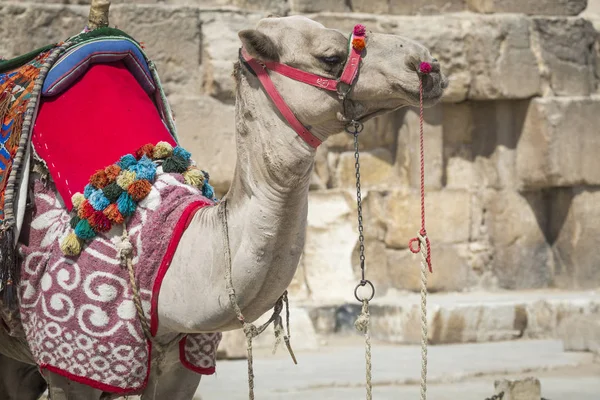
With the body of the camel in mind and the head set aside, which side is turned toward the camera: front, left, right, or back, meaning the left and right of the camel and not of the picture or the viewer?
right

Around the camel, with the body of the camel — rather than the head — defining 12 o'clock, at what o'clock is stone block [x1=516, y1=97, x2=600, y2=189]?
The stone block is roughly at 10 o'clock from the camel.

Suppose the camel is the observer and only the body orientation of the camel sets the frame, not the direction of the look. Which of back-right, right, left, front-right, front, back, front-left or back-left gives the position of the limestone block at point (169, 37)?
left

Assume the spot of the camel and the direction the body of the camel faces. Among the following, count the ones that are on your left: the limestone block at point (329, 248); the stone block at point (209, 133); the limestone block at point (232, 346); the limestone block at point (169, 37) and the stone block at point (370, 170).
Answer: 5

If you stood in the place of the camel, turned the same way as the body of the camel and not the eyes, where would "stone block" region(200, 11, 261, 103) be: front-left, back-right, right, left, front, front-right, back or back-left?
left

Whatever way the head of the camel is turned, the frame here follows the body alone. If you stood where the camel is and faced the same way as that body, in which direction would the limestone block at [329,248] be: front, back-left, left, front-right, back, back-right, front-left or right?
left

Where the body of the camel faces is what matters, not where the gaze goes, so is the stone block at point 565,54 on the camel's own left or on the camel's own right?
on the camel's own left

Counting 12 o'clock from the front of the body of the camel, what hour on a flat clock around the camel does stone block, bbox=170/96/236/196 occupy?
The stone block is roughly at 9 o'clock from the camel.

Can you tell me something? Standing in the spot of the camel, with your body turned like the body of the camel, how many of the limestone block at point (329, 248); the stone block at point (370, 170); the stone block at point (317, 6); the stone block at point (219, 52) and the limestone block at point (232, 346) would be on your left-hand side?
5

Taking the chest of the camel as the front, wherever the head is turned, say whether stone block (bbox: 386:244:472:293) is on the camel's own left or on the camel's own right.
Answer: on the camel's own left
